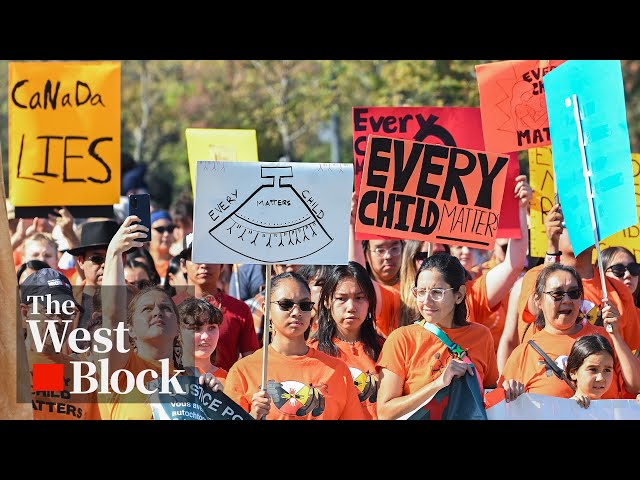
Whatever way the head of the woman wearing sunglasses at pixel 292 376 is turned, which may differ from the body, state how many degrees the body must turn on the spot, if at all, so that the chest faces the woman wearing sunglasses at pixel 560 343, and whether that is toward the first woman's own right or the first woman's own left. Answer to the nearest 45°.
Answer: approximately 90° to the first woman's own left

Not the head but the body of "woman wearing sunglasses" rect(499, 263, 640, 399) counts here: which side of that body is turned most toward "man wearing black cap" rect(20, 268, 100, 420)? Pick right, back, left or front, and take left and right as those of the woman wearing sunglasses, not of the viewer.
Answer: right

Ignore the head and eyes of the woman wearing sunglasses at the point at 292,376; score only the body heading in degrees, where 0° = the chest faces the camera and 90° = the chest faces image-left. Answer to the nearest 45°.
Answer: approximately 0°

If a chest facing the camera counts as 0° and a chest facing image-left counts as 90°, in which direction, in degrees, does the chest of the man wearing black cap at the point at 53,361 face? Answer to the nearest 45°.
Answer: approximately 315°

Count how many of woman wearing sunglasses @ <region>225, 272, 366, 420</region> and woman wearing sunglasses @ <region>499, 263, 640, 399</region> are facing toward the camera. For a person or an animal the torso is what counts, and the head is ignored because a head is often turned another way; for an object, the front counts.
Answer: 2

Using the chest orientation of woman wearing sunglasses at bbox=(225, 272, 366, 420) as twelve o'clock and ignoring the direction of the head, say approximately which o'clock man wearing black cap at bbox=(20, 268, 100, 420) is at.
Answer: The man wearing black cap is roughly at 3 o'clock from the woman wearing sunglasses.

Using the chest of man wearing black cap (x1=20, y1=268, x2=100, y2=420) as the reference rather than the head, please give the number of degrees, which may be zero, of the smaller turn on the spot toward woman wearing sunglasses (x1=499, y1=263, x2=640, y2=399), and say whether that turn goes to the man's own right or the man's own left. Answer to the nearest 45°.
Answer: approximately 45° to the man's own left
